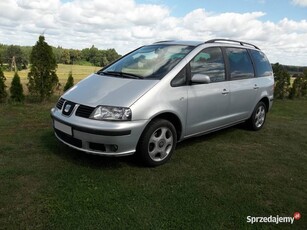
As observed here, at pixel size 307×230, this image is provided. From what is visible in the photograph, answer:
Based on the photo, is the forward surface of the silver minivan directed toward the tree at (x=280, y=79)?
no

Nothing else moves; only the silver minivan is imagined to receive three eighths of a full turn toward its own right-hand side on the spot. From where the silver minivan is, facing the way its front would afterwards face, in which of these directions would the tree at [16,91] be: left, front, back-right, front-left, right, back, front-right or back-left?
front-left

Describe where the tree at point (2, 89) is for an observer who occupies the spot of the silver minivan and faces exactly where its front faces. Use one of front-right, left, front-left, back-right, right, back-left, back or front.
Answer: right

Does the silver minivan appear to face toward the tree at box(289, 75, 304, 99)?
no

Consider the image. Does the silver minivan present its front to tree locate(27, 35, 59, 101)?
no
